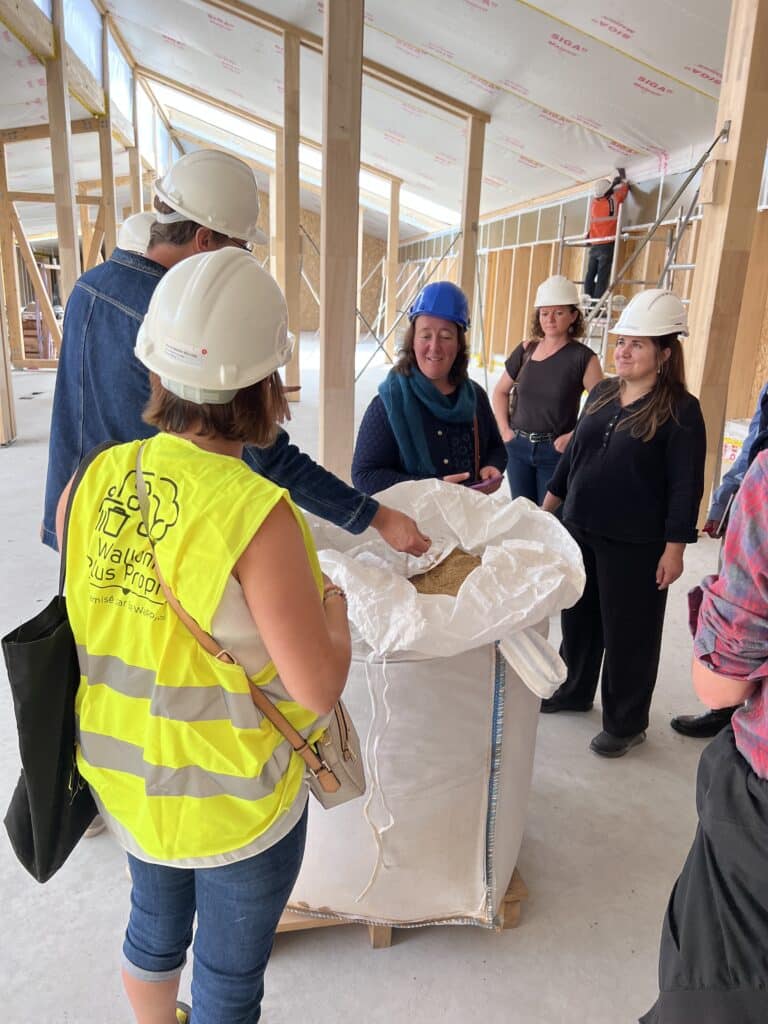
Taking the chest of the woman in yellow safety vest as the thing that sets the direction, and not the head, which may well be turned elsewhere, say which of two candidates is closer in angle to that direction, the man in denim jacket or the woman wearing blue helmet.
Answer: the woman wearing blue helmet

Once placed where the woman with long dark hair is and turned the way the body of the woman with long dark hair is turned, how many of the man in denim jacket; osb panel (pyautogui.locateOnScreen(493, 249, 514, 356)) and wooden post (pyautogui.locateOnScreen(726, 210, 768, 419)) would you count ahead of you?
1

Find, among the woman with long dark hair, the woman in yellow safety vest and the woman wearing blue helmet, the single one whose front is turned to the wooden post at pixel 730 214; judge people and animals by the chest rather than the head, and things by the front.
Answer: the woman in yellow safety vest

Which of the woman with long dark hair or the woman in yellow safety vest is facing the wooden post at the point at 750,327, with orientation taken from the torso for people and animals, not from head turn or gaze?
the woman in yellow safety vest

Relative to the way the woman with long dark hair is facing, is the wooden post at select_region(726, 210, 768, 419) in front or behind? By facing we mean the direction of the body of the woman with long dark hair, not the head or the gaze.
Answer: behind

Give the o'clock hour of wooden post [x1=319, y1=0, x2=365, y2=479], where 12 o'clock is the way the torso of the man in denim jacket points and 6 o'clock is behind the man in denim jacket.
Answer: The wooden post is roughly at 11 o'clock from the man in denim jacket.

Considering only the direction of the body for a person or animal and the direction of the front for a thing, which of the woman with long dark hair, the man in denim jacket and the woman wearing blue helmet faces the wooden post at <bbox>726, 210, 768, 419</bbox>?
the man in denim jacket

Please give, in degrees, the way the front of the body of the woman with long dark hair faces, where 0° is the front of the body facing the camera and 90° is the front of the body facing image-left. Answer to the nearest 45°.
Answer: approximately 45°

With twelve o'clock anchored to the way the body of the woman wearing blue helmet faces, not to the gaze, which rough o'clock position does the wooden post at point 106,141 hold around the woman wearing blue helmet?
The wooden post is roughly at 5 o'clock from the woman wearing blue helmet.

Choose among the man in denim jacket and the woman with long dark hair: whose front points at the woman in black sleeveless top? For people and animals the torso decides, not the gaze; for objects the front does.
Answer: the man in denim jacket

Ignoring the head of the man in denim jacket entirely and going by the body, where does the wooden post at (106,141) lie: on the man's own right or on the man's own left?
on the man's own left

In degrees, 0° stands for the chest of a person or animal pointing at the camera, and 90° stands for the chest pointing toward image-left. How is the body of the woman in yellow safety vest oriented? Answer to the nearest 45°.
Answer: approximately 225°
